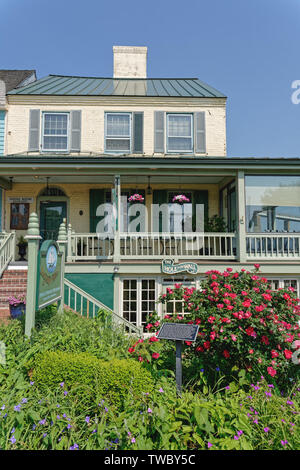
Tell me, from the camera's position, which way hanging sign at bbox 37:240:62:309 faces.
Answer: facing the viewer and to the right of the viewer

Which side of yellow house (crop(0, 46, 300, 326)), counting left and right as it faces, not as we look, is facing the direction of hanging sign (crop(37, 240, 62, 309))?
front

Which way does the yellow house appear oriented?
toward the camera

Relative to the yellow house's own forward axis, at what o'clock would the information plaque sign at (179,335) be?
The information plaque sign is roughly at 12 o'clock from the yellow house.

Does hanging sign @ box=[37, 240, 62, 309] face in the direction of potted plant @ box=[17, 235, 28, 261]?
no

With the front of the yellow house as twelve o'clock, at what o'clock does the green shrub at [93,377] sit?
The green shrub is roughly at 12 o'clock from the yellow house.

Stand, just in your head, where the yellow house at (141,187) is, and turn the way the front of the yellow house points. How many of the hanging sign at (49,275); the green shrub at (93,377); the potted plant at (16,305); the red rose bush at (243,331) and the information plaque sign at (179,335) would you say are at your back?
0

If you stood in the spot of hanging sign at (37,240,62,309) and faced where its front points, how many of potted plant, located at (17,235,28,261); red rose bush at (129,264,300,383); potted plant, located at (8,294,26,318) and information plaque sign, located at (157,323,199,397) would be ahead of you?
2

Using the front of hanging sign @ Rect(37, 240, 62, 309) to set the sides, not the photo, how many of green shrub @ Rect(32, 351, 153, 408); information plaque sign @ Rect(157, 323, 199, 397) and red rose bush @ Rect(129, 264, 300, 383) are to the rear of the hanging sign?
0

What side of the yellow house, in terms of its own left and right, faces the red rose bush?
front

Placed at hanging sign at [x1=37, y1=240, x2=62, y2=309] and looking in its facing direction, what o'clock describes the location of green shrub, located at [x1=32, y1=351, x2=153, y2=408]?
The green shrub is roughly at 1 o'clock from the hanging sign.

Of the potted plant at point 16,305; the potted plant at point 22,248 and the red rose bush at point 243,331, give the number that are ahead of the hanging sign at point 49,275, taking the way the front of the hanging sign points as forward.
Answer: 1

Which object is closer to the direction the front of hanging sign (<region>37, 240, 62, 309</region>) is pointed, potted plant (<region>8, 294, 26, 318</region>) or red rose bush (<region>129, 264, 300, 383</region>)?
the red rose bush

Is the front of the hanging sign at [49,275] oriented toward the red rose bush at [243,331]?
yes

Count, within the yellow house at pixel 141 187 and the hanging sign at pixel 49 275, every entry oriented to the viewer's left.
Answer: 0
